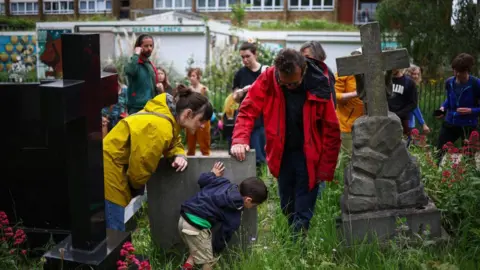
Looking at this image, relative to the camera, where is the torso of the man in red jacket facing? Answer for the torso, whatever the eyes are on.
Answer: toward the camera

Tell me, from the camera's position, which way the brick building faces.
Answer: facing the viewer

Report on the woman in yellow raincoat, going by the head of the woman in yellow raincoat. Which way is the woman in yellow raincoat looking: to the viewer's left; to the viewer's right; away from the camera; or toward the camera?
to the viewer's right

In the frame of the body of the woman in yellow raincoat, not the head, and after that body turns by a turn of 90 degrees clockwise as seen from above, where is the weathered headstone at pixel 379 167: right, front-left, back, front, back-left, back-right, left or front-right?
left

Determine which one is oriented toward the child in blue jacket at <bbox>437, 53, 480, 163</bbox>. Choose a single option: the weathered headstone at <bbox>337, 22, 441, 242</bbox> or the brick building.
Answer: the brick building

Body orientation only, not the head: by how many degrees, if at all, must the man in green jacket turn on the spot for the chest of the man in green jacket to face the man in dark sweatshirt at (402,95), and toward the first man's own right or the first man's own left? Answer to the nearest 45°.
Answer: approximately 45° to the first man's own left

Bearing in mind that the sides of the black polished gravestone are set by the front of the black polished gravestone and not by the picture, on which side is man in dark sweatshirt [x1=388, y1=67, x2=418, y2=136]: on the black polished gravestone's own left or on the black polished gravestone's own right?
on the black polished gravestone's own left

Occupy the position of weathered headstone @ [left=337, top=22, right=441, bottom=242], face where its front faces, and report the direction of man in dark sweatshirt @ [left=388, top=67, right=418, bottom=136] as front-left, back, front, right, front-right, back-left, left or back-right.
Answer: back

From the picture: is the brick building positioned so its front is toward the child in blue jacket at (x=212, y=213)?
yes

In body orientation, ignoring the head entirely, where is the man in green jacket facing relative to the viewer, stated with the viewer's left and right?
facing the viewer and to the right of the viewer

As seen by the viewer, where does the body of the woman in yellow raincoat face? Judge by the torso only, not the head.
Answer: to the viewer's right

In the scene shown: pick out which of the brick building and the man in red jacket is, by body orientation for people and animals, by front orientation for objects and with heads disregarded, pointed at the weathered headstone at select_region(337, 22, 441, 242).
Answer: the brick building

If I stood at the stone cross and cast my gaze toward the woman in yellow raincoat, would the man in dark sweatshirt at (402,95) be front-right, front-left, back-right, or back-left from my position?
back-right

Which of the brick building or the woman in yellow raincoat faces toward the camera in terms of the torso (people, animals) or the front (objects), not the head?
the brick building

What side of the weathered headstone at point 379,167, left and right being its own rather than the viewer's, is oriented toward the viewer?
front

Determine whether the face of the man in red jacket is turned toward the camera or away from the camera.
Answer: toward the camera

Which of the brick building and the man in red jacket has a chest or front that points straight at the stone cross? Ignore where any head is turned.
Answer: the brick building

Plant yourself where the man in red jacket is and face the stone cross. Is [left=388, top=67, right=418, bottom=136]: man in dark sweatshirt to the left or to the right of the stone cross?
left

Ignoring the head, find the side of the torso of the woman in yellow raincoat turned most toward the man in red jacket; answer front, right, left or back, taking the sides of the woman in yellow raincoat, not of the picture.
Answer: front
